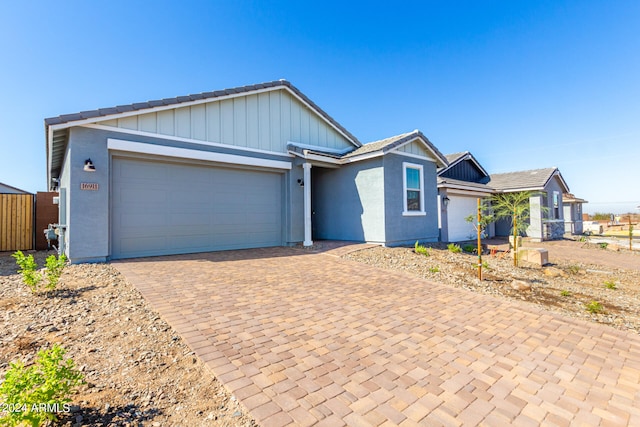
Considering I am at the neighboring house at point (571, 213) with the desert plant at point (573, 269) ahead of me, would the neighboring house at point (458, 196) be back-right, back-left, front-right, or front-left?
front-right

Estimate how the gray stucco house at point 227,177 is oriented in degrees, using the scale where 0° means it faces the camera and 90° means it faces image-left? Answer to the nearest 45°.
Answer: approximately 315°

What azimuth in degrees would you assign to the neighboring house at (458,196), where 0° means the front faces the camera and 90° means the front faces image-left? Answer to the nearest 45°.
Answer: approximately 315°

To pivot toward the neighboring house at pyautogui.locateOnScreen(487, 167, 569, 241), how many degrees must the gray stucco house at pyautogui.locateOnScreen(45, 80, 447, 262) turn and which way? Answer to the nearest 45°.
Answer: approximately 45° to its left

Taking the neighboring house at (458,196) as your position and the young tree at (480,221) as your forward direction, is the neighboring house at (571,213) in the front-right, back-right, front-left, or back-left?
back-left

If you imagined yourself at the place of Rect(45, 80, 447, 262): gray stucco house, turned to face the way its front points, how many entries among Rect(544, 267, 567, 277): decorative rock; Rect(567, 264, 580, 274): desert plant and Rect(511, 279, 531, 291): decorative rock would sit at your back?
0

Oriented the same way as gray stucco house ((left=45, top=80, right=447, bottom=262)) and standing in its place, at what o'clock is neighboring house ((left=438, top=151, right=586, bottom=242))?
The neighboring house is roughly at 10 o'clock from the gray stucco house.

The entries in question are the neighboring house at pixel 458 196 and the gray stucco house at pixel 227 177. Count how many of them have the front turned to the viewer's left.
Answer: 0

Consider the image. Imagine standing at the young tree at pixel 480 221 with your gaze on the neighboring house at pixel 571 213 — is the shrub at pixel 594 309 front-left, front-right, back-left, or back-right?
back-right

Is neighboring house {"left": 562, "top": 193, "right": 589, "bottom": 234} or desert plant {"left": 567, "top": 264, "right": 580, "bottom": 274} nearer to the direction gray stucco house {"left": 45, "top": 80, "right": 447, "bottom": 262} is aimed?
the desert plant

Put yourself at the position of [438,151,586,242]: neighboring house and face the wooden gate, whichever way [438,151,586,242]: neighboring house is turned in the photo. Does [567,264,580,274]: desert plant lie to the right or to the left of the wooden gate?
left

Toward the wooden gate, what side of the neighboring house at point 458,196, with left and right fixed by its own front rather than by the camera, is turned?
right
